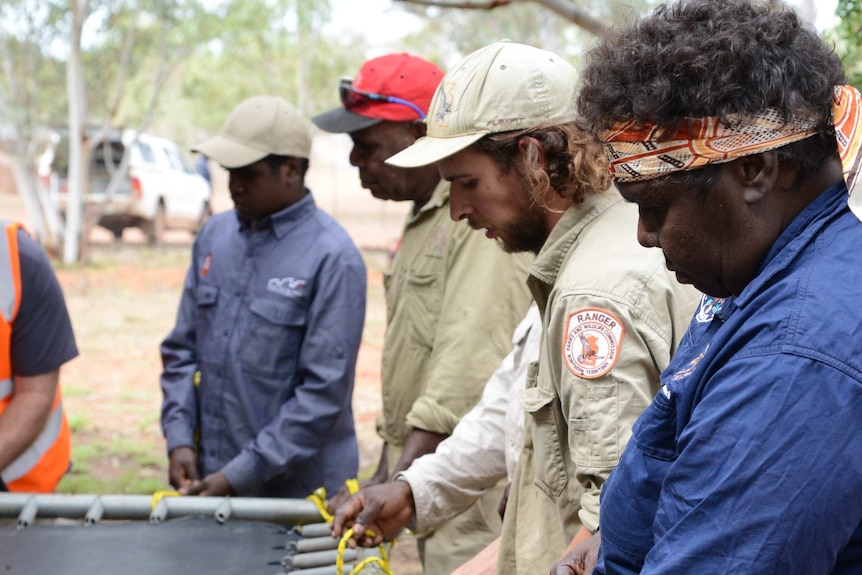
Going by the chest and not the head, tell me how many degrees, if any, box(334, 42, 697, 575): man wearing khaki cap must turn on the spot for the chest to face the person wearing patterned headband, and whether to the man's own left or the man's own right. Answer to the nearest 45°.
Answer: approximately 90° to the man's own left

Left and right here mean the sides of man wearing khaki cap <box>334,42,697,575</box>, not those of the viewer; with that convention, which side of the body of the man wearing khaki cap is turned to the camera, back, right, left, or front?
left

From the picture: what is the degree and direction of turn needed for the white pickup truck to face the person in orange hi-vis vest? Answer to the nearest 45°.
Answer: approximately 135° to its right

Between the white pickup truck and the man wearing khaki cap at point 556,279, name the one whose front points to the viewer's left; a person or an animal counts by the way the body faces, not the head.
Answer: the man wearing khaki cap

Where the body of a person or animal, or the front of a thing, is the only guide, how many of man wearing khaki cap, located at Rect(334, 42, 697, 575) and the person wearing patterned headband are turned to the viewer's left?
2

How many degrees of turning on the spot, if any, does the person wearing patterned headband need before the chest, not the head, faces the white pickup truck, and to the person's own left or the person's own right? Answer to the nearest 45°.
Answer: approximately 45° to the person's own right

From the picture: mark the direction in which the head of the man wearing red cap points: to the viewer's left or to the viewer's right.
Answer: to the viewer's left

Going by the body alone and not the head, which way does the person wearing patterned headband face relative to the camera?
to the viewer's left

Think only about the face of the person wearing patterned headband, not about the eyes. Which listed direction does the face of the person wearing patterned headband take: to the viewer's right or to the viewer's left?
to the viewer's left

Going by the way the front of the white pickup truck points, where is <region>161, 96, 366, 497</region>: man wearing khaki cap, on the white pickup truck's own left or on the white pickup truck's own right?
on the white pickup truck's own right

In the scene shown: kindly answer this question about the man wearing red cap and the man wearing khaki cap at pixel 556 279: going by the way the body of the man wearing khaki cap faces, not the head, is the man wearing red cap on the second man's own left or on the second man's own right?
on the second man's own right
